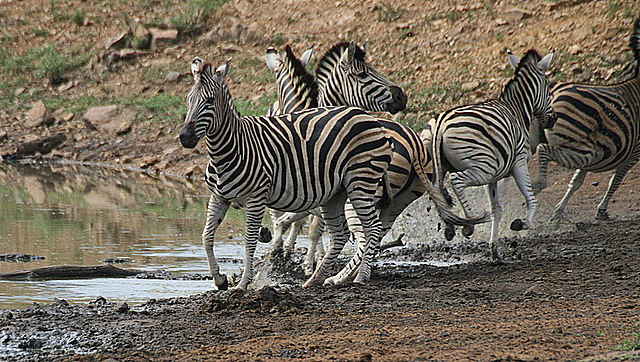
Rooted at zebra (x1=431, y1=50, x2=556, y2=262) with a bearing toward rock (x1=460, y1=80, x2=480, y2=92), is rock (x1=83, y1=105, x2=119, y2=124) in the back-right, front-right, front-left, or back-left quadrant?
front-left

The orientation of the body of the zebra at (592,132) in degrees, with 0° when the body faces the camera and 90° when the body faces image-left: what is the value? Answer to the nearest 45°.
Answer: approximately 270°

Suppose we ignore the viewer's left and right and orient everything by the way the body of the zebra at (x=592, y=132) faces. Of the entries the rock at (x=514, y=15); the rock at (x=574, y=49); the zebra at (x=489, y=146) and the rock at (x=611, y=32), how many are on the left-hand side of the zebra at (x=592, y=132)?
3

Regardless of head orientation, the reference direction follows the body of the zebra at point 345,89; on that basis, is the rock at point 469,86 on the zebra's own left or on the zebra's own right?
on the zebra's own left

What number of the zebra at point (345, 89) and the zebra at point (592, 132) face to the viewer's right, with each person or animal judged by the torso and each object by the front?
2

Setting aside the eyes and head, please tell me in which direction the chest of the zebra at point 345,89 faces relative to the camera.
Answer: to the viewer's right

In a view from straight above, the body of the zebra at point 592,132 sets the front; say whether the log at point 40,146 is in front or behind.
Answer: behind

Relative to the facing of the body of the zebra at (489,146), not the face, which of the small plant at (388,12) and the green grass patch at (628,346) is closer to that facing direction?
the small plant

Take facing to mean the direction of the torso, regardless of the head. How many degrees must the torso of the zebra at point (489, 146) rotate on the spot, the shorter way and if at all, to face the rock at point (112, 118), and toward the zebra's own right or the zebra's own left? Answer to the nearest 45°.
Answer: approximately 90° to the zebra's own left
